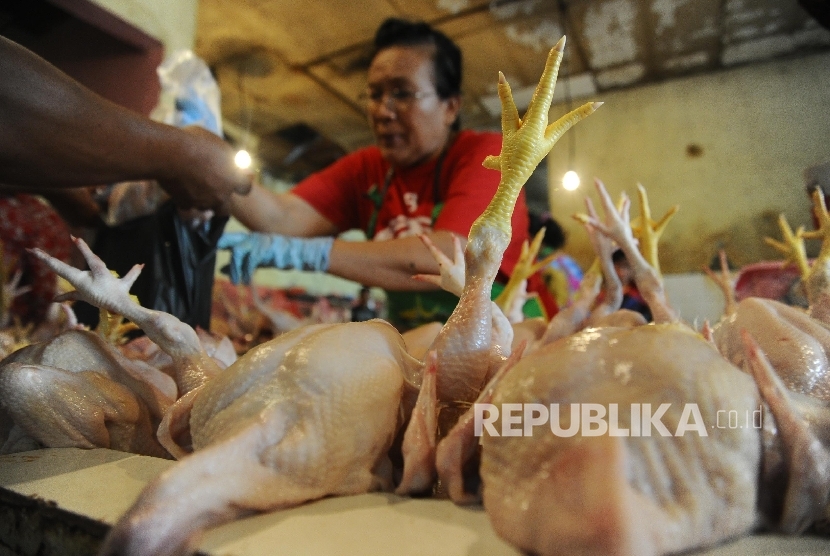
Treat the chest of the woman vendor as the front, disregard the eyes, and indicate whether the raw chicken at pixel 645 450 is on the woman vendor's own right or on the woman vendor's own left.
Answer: on the woman vendor's own left

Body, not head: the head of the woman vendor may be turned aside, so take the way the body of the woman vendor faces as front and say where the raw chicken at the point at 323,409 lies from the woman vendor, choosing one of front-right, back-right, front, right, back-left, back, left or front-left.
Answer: front-left

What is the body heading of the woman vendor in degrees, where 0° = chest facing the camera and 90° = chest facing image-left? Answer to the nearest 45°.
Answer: approximately 45°
